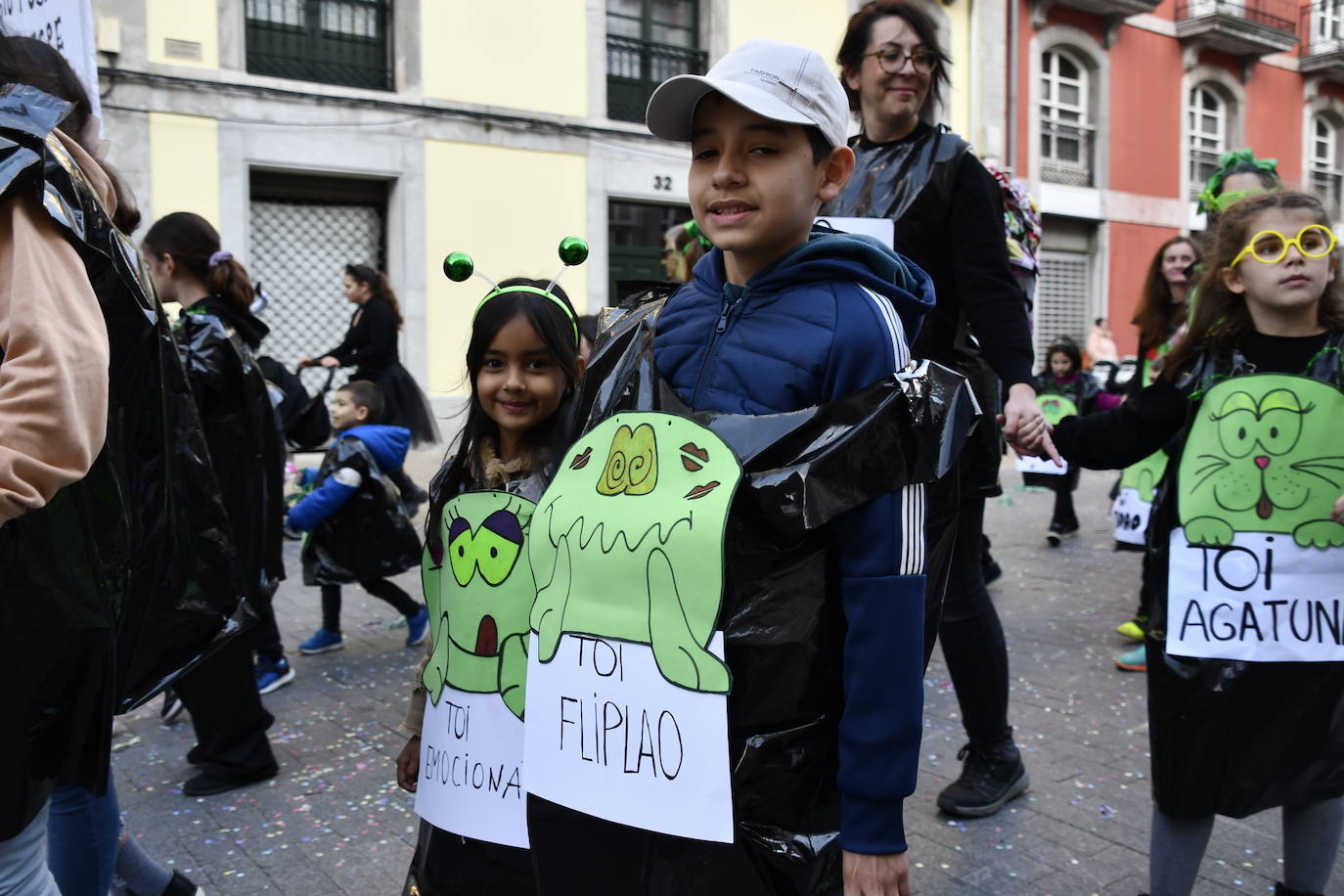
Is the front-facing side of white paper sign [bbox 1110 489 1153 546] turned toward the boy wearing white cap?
yes

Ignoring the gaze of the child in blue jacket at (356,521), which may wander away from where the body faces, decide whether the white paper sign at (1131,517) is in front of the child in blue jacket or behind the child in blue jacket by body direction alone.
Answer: behind

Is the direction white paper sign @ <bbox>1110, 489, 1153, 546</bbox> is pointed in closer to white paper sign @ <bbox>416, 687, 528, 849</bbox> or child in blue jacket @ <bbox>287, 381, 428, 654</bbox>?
the white paper sign

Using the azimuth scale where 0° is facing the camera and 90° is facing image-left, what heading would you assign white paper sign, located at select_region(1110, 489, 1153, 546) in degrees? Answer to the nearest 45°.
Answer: approximately 0°

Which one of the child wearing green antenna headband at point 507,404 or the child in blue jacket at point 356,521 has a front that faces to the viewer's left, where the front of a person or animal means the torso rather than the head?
the child in blue jacket

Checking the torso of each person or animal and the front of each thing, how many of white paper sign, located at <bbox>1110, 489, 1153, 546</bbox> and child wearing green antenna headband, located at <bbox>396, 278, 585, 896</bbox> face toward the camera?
2

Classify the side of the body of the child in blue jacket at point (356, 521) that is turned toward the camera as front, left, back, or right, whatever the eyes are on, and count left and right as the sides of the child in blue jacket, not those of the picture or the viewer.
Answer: left

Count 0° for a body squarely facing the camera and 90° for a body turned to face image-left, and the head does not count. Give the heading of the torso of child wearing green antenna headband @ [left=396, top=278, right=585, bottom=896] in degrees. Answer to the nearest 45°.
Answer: approximately 0°

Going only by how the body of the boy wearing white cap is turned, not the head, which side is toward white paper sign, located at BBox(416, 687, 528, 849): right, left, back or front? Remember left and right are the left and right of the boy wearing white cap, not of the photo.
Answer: right
